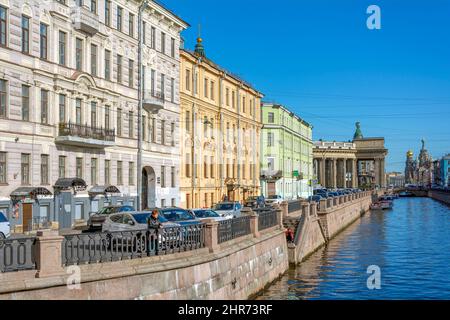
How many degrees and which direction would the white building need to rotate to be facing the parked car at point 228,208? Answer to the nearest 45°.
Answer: approximately 45° to its left

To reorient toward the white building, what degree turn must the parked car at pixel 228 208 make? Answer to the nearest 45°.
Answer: approximately 90° to its right

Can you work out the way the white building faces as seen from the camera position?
facing the viewer and to the right of the viewer

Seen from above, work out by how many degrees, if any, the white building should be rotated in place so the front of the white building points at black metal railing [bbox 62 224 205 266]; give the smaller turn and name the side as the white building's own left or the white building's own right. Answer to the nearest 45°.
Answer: approximately 45° to the white building's own right

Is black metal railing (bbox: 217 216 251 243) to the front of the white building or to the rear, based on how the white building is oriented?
to the front

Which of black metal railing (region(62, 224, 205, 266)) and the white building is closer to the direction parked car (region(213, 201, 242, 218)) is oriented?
the black metal railing

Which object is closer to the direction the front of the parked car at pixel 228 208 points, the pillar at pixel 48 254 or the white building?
the pillar

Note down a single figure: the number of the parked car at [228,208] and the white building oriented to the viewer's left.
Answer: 0
